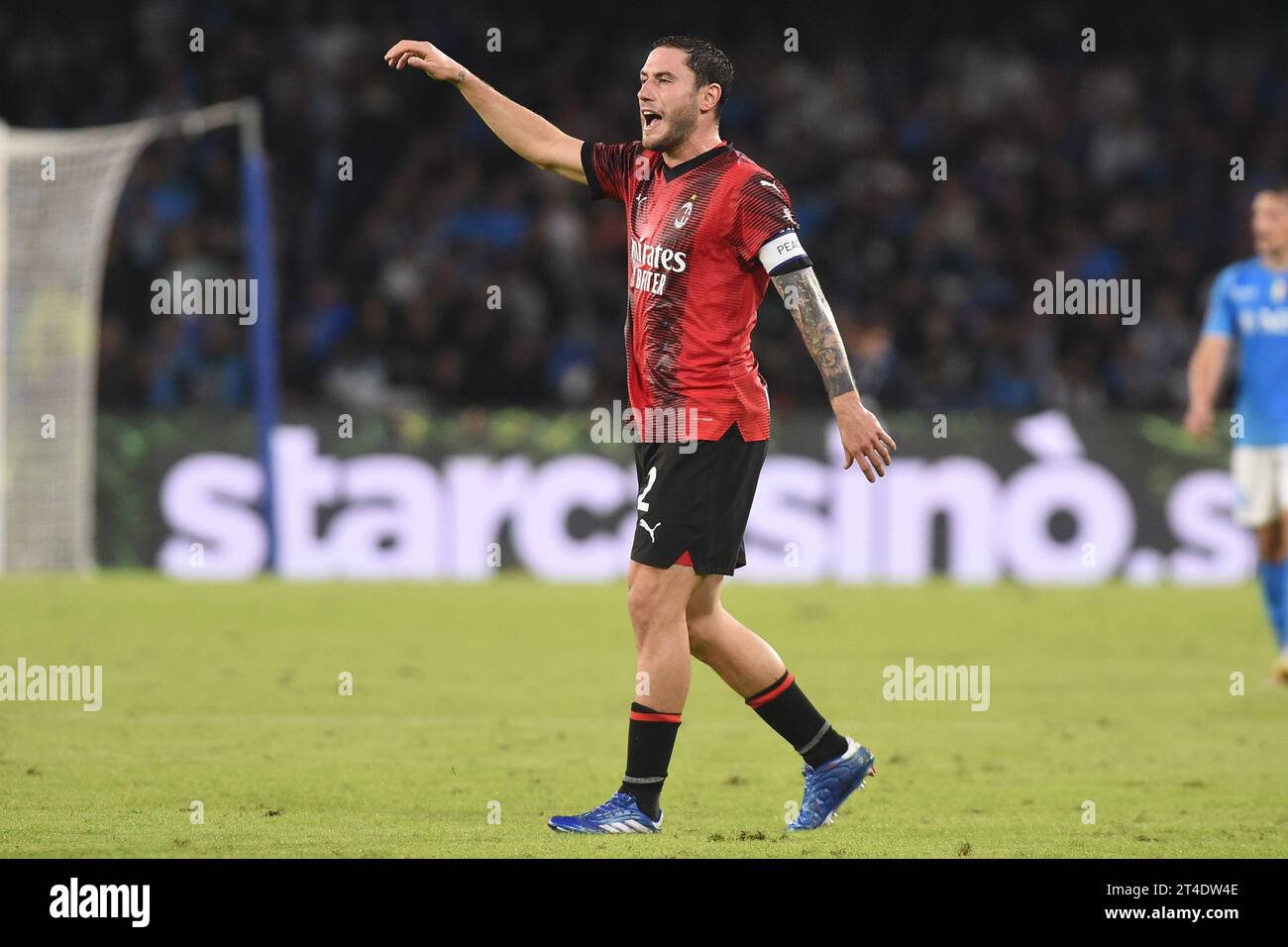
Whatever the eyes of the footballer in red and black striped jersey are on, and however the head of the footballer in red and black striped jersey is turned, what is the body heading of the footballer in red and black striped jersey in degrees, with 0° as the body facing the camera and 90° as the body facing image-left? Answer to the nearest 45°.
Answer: approximately 45°

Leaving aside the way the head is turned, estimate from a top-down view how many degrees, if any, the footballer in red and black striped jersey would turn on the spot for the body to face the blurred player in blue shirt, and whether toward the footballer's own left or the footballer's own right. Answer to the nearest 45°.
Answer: approximately 180°

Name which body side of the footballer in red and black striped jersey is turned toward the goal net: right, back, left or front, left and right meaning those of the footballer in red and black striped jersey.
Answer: right

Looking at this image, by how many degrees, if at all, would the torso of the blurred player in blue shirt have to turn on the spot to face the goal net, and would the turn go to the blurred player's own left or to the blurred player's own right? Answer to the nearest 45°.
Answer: approximately 90° to the blurred player's own right

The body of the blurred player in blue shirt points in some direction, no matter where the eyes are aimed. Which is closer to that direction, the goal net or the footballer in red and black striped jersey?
the footballer in red and black striped jersey
